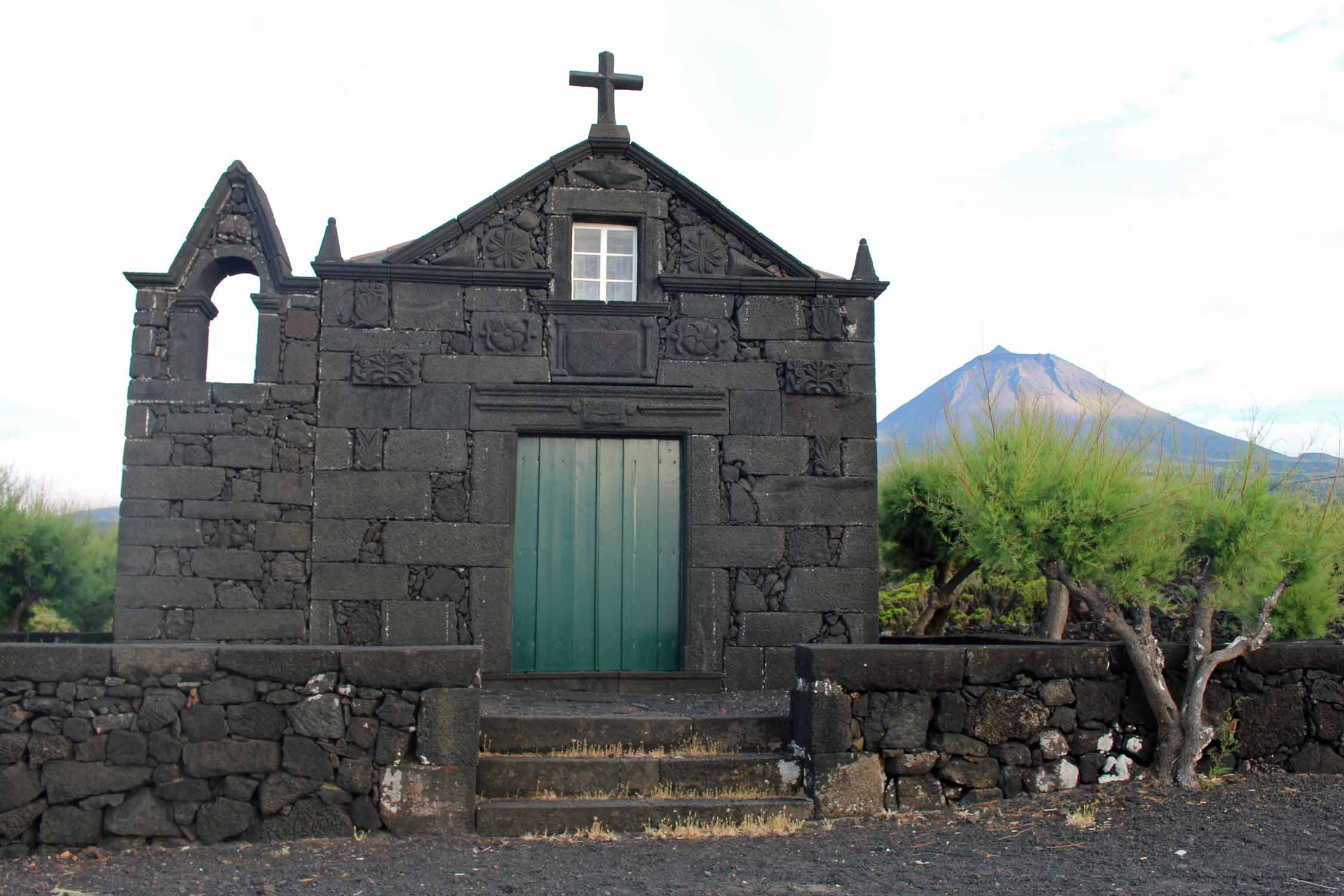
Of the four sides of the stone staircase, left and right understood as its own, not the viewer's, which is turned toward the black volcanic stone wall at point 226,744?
right

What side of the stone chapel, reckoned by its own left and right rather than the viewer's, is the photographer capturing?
front

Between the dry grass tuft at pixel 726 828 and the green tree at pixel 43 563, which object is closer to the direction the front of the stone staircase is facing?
the dry grass tuft

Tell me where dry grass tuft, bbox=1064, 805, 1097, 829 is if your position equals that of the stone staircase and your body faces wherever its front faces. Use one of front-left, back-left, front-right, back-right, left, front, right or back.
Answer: left

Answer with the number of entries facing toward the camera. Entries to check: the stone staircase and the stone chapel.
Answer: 2

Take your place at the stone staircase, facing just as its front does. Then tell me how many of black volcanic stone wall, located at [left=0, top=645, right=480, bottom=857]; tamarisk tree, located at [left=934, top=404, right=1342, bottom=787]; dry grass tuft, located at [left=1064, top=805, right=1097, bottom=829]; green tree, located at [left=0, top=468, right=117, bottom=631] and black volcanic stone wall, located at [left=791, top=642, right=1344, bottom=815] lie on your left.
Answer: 3

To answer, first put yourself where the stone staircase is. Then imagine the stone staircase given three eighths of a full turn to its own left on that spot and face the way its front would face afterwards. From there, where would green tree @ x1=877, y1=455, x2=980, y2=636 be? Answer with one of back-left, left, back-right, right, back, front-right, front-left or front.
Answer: front

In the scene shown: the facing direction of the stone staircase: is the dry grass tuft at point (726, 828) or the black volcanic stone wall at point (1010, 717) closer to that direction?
the dry grass tuft

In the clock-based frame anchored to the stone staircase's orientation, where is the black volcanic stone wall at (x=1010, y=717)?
The black volcanic stone wall is roughly at 9 o'clock from the stone staircase.

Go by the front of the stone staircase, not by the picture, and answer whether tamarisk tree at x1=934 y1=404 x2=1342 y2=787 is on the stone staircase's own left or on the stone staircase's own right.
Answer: on the stone staircase's own left

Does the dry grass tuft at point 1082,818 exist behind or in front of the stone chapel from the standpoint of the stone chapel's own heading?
in front

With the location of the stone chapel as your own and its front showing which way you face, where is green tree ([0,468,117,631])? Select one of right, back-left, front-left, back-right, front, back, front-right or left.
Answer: back-right

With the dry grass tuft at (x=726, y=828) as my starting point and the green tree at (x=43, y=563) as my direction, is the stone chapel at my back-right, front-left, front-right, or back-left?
front-right
